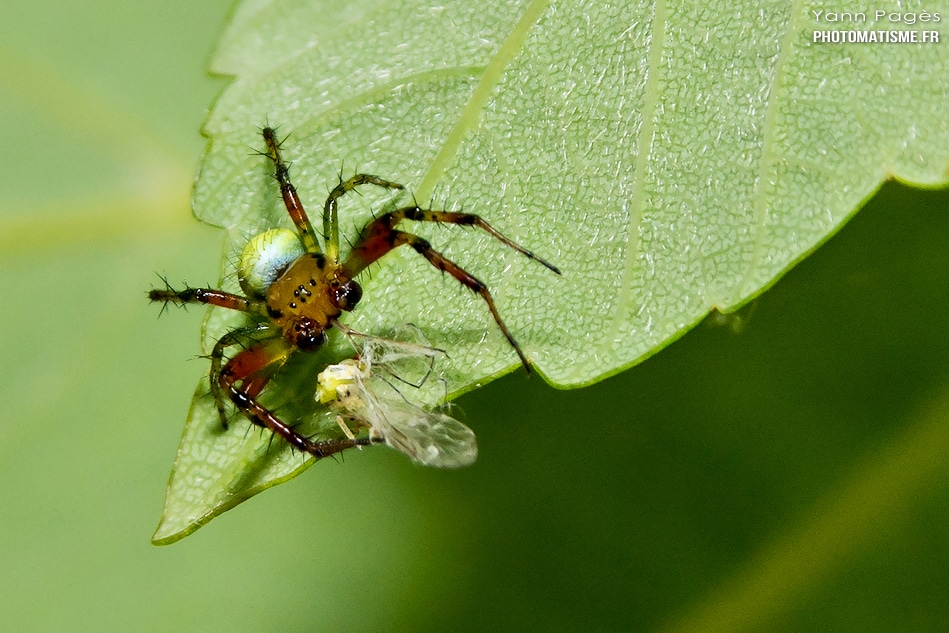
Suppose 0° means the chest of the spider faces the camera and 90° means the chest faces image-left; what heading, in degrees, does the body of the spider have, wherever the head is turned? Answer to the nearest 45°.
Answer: approximately 315°
